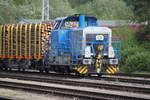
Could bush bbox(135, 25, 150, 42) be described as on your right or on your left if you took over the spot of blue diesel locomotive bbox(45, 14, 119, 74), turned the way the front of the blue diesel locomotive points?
on your left

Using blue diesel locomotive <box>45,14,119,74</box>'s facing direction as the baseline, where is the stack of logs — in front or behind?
behind

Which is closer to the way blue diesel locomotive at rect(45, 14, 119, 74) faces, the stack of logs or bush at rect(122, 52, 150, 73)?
the bush

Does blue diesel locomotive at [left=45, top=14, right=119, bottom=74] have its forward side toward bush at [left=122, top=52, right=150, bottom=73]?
no

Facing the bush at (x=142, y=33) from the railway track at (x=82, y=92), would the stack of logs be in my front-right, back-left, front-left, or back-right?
front-left

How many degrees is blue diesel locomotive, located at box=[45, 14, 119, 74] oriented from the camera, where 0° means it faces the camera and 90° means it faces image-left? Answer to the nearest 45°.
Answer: approximately 315°
